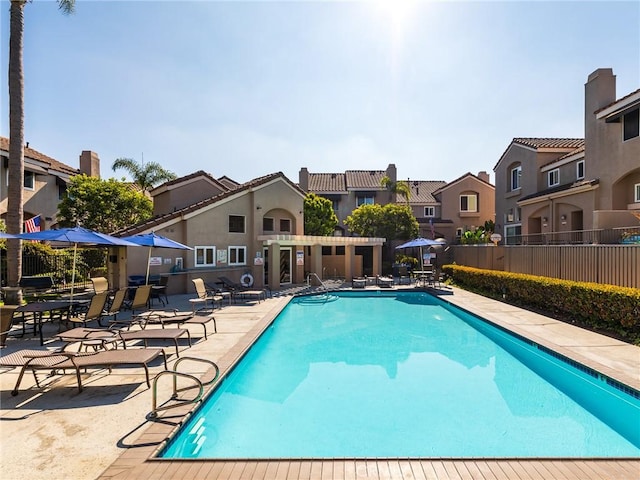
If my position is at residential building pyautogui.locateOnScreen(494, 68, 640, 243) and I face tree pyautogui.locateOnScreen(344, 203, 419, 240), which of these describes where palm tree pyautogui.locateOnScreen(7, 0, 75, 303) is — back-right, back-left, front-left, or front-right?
front-left

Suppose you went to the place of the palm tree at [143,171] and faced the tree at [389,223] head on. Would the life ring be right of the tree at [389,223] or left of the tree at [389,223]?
right

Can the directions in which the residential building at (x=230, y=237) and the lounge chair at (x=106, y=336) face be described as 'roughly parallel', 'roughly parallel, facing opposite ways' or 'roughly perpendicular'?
roughly perpendicular

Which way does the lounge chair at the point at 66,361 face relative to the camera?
to the viewer's right

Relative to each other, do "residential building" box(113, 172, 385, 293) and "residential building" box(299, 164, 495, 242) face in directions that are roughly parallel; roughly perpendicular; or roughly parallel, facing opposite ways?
roughly parallel

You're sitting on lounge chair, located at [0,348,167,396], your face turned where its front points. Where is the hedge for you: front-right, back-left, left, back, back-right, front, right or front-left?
front

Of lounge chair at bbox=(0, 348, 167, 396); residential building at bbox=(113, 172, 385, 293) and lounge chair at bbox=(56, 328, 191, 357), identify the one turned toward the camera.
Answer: the residential building

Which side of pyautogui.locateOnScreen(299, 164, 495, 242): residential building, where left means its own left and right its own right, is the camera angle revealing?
front

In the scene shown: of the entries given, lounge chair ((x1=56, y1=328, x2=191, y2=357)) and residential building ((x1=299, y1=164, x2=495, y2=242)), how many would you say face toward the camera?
1

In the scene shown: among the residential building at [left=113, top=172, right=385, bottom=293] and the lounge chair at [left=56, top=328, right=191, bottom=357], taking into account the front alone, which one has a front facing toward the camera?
the residential building

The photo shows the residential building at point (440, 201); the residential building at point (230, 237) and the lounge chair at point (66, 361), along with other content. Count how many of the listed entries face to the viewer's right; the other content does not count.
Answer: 1

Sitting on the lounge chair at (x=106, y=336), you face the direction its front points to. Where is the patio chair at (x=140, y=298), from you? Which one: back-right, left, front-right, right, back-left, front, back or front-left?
left

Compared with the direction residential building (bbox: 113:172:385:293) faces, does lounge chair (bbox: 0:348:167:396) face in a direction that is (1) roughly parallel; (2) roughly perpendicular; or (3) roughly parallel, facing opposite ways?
roughly perpendicular

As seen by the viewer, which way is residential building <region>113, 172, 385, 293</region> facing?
toward the camera

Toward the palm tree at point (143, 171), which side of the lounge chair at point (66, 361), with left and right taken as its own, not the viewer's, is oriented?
left

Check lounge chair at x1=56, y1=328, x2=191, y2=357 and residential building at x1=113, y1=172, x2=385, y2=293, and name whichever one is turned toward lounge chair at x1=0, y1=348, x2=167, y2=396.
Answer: the residential building

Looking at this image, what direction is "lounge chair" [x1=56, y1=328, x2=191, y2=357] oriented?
to the viewer's right
